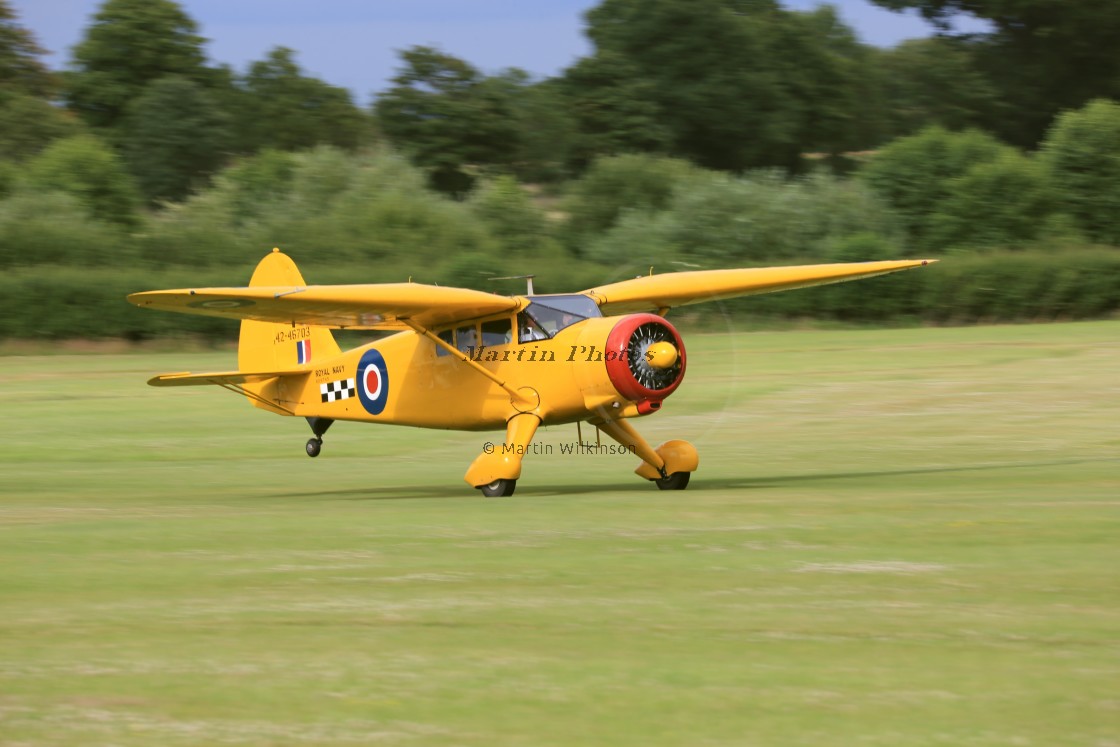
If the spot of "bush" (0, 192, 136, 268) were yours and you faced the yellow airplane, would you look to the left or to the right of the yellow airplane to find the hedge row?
left

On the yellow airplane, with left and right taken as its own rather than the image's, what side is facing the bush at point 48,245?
back

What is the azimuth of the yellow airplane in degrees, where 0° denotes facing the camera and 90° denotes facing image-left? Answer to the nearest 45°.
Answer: approximately 315°

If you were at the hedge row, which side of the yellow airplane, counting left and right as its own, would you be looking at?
left
